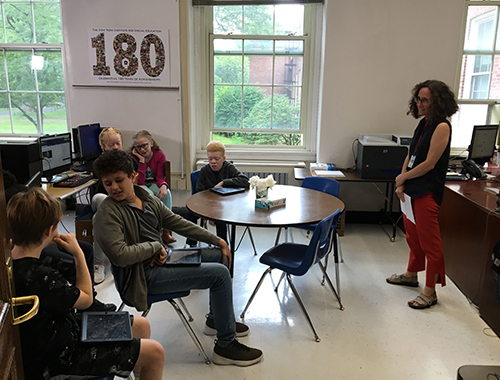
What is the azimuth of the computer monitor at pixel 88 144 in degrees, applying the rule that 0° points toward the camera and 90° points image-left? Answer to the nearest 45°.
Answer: approximately 315°

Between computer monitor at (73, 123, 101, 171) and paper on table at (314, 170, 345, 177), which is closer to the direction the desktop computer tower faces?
the paper on table

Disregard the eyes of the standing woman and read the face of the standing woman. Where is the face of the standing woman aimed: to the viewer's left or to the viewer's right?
to the viewer's left

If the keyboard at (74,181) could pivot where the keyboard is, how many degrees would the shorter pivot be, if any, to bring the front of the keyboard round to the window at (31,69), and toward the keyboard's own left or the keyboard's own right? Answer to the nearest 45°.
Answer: approximately 135° to the keyboard's own left

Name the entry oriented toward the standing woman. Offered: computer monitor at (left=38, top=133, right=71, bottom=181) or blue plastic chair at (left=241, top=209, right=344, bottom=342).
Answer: the computer monitor

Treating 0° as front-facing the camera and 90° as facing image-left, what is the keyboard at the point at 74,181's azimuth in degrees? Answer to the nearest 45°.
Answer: approximately 315°

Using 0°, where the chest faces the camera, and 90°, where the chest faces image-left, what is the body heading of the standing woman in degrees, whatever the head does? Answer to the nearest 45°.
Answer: approximately 45°

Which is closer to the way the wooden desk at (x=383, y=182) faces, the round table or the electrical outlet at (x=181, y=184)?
the round table

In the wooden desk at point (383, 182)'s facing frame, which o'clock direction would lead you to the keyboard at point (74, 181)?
The keyboard is roughly at 2 o'clock from the wooden desk.

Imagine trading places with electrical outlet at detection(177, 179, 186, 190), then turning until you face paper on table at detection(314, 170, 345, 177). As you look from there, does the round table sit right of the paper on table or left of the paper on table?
right

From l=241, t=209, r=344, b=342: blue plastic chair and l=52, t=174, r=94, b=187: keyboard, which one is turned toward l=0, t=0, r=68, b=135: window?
the blue plastic chair
